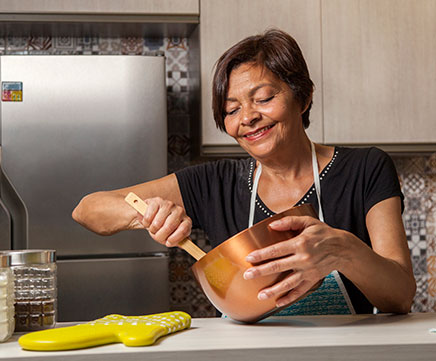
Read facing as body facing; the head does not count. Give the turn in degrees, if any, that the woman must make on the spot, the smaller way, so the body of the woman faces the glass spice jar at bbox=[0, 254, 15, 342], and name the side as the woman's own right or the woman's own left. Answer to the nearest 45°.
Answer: approximately 45° to the woman's own right

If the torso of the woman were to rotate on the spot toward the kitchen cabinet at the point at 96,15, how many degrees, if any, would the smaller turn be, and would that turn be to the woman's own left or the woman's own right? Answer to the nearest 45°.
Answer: approximately 135° to the woman's own right

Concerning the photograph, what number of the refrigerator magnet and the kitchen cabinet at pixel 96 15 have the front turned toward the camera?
2

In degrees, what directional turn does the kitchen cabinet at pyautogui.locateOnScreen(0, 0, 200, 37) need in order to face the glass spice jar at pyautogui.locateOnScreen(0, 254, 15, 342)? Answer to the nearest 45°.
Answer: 0° — it already faces it

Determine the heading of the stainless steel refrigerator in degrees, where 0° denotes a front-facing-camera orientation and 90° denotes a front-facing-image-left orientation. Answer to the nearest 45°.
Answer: approximately 0°

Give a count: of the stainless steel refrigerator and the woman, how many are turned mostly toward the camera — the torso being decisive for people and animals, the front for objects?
2

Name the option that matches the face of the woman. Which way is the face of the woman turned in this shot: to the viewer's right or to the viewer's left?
to the viewer's left

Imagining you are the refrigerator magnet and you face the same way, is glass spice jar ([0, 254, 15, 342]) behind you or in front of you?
in front

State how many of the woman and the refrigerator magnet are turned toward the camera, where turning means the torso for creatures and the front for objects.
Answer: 2
